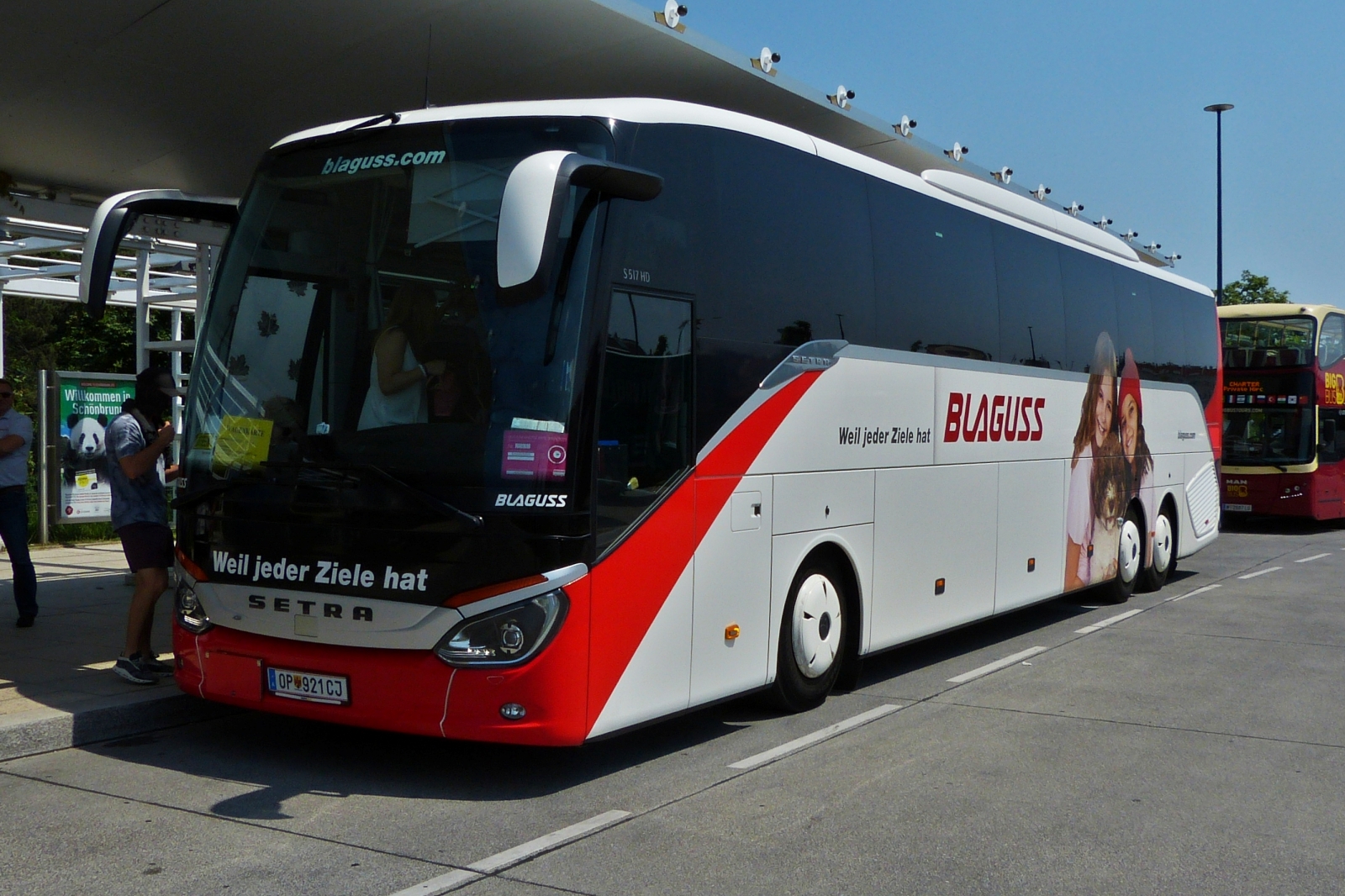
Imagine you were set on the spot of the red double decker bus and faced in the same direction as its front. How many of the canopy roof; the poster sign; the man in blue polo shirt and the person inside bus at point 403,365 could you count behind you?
0

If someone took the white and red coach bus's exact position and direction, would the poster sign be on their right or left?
on their right

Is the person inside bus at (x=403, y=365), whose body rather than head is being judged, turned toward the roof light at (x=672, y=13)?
no
